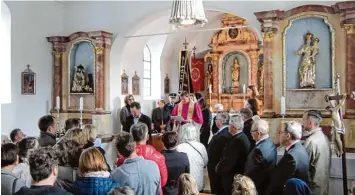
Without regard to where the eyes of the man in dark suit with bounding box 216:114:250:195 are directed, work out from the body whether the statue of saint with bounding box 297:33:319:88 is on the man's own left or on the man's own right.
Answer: on the man's own right

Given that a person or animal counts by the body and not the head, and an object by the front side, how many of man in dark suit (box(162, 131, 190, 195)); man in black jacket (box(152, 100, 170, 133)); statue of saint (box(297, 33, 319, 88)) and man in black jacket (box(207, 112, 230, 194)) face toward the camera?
2

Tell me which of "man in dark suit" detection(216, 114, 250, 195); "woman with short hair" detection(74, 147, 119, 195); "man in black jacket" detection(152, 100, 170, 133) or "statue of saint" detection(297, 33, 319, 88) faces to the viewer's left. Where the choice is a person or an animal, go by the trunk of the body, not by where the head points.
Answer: the man in dark suit

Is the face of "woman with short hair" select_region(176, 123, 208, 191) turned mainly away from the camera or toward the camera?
away from the camera

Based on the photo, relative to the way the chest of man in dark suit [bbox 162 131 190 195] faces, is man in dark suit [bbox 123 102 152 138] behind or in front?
in front

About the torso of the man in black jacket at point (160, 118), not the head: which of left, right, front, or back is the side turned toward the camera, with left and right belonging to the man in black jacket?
front

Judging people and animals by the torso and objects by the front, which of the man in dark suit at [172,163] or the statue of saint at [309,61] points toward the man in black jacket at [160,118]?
the man in dark suit

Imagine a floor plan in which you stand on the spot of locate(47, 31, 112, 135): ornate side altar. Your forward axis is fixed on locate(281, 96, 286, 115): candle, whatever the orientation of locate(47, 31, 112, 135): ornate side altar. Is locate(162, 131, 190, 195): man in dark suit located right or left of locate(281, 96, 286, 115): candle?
right

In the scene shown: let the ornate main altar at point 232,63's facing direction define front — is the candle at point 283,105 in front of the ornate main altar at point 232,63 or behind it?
in front

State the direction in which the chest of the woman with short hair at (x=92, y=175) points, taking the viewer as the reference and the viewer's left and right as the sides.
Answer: facing away from the viewer

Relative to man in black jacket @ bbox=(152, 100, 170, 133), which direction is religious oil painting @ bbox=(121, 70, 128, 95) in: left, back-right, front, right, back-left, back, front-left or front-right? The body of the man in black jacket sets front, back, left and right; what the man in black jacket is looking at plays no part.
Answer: right

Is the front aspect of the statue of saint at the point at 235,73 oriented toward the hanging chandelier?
yes

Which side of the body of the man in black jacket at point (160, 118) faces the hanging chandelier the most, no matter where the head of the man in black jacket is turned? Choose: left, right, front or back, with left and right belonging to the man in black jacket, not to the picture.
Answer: front

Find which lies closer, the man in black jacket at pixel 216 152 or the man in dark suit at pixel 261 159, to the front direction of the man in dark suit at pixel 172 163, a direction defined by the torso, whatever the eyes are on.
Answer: the man in black jacket

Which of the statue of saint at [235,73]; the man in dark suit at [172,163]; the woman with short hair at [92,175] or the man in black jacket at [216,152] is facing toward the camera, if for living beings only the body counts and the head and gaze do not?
the statue of saint

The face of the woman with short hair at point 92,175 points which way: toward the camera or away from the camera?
away from the camera
